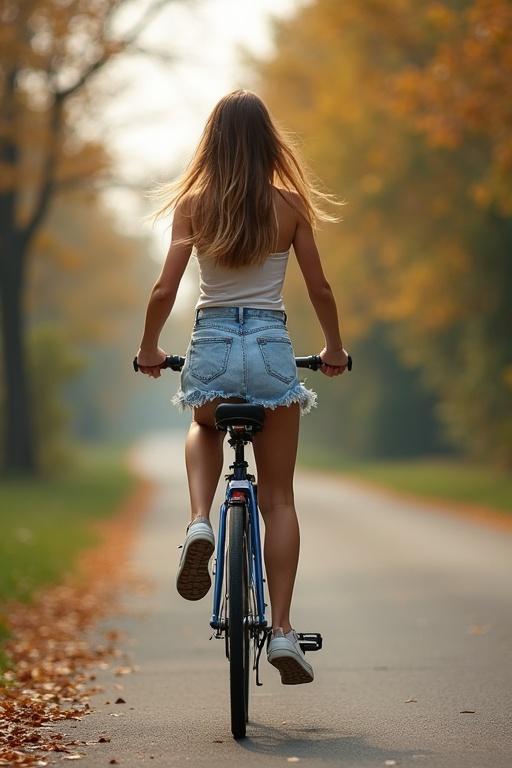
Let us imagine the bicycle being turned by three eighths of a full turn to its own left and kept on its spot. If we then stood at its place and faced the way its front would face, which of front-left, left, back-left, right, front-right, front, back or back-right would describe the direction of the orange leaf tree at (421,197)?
back-right

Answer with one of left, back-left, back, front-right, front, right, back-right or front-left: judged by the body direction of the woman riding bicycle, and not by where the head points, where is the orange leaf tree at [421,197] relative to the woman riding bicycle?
front

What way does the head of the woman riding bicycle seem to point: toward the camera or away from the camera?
away from the camera

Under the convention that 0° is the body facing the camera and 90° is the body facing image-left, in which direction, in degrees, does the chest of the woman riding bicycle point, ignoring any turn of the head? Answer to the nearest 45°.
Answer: approximately 180°

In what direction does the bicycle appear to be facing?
away from the camera
